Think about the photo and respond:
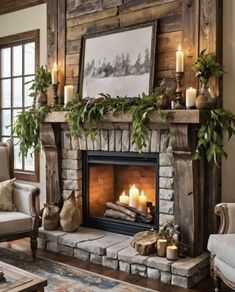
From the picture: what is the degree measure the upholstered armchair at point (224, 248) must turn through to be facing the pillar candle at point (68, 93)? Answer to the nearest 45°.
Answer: approximately 90° to its right

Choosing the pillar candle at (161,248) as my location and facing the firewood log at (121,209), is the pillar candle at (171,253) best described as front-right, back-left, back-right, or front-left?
back-right

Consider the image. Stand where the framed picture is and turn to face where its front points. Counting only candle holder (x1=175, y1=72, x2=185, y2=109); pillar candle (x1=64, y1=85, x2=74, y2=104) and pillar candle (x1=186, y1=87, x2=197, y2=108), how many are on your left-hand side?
2

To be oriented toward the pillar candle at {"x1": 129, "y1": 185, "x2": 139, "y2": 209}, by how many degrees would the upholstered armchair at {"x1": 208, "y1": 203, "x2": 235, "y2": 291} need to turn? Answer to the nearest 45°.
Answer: approximately 90° to its right
